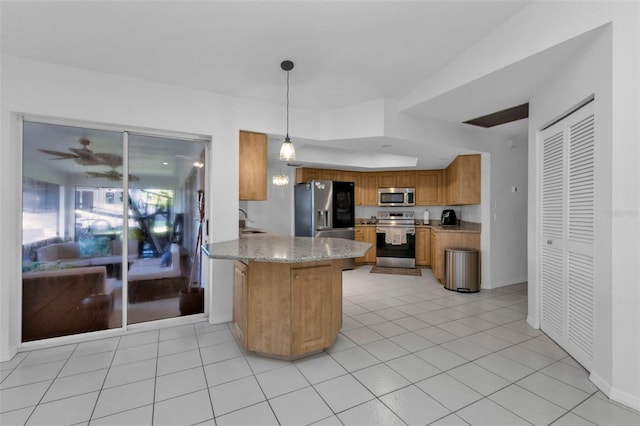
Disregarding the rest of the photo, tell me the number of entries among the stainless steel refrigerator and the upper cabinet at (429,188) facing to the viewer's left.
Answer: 0

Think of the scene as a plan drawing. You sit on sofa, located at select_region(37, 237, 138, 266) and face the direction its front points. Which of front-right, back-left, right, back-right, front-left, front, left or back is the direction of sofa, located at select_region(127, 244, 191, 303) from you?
left

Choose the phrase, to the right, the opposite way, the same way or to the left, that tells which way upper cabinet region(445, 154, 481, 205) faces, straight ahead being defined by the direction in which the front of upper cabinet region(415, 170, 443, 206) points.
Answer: to the right

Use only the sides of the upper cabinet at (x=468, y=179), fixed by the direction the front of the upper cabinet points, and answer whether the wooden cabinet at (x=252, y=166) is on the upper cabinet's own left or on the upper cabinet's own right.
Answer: on the upper cabinet's own left

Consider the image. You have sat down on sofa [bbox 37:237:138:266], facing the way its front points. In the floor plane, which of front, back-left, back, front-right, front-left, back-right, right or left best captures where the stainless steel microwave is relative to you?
left

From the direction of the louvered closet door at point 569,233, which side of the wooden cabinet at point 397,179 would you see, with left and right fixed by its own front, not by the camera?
front

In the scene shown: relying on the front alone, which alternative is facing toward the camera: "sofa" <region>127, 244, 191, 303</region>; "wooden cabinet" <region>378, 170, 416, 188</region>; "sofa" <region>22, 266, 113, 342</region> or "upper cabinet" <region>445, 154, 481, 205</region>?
the wooden cabinet

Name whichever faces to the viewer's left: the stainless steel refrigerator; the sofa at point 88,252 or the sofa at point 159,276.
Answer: the sofa at point 159,276

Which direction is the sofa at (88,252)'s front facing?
toward the camera

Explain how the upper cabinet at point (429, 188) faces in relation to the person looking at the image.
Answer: facing the viewer

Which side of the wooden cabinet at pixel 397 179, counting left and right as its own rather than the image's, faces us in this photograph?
front

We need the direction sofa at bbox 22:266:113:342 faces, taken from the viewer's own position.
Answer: facing away from the viewer

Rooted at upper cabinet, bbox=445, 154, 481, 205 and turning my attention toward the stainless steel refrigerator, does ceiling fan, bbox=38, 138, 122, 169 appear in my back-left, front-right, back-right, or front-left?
front-left

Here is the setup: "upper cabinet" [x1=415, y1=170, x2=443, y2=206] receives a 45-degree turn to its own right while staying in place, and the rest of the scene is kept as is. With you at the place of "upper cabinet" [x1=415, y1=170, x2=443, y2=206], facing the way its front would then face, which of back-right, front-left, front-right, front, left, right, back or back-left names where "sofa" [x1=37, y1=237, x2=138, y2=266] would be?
front

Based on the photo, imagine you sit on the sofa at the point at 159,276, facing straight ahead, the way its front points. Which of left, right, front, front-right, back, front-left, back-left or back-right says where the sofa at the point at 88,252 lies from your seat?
front

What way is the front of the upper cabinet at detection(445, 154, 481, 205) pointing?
to the viewer's left
